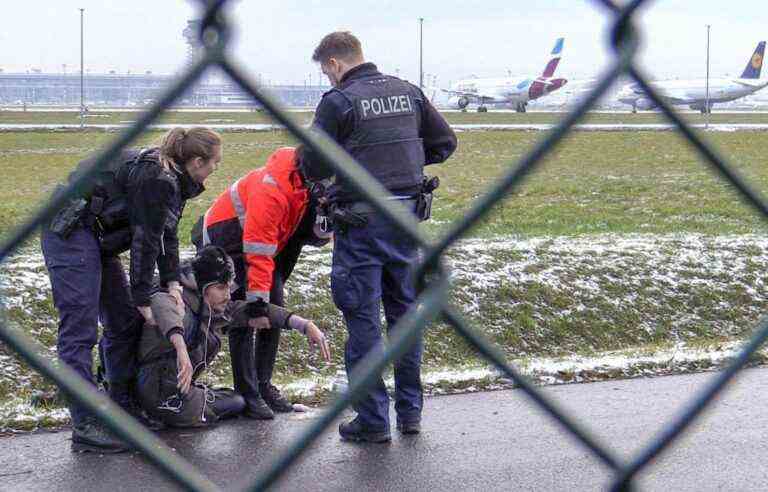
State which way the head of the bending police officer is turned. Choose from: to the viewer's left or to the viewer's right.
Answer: to the viewer's right

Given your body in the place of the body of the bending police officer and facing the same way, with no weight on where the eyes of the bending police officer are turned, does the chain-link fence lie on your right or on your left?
on your right

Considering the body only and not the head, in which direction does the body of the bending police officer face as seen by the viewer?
to the viewer's right

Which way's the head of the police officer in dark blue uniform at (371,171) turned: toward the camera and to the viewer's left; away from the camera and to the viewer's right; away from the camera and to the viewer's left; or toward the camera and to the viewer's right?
away from the camera and to the viewer's left

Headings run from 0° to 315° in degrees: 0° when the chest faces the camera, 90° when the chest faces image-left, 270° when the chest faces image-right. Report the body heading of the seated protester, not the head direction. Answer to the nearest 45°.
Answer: approximately 315°

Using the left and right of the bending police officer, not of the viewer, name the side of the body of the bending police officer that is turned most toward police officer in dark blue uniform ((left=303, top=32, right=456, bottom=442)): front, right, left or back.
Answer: front
